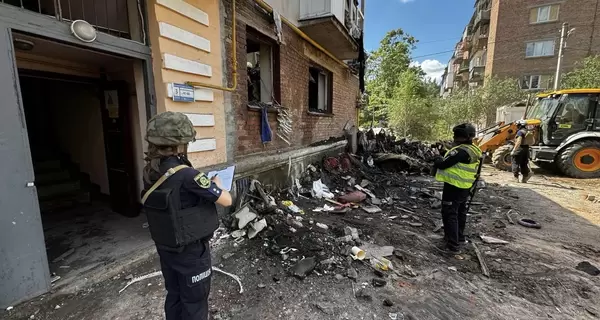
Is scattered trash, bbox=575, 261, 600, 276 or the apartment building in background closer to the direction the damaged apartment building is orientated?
the scattered trash

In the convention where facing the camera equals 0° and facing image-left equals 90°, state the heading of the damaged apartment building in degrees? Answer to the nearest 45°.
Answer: approximately 315°

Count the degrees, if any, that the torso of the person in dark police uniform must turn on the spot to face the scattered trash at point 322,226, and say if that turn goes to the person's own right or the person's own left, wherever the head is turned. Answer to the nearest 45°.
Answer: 0° — they already face it

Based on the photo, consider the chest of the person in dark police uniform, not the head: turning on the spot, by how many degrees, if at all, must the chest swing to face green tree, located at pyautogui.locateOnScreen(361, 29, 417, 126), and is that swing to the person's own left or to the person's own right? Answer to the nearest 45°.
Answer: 0° — they already face it

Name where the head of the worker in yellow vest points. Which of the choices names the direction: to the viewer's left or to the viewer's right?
to the viewer's left

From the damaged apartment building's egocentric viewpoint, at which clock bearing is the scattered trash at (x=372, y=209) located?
The scattered trash is roughly at 11 o'clock from the damaged apartment building.

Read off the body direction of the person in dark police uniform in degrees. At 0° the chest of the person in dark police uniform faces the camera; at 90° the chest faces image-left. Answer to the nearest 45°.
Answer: approximately 225°

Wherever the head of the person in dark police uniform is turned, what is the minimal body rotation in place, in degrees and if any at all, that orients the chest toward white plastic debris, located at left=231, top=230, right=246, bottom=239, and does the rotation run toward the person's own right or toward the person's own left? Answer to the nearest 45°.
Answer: approximately 45° to the person's own left

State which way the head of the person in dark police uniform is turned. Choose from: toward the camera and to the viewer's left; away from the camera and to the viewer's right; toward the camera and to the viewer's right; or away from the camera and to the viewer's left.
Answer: away from the camera and to the viewer's right

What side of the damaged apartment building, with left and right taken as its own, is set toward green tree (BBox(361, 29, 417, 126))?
left
